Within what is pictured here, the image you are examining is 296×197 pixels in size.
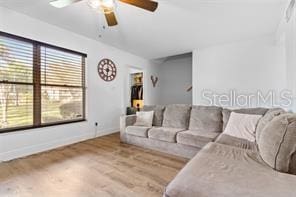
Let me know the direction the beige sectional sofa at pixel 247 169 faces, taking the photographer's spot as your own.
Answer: facing the viewer and to the left of the viewer

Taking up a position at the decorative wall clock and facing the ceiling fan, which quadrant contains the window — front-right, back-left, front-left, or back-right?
front-right

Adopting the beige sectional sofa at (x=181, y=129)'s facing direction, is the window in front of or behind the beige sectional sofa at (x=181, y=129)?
in front

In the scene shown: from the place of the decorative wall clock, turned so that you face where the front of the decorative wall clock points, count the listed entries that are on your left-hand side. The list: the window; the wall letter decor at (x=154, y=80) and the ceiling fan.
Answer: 1

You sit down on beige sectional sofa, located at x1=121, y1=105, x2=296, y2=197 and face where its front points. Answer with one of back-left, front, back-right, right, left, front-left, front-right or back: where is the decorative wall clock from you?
right
